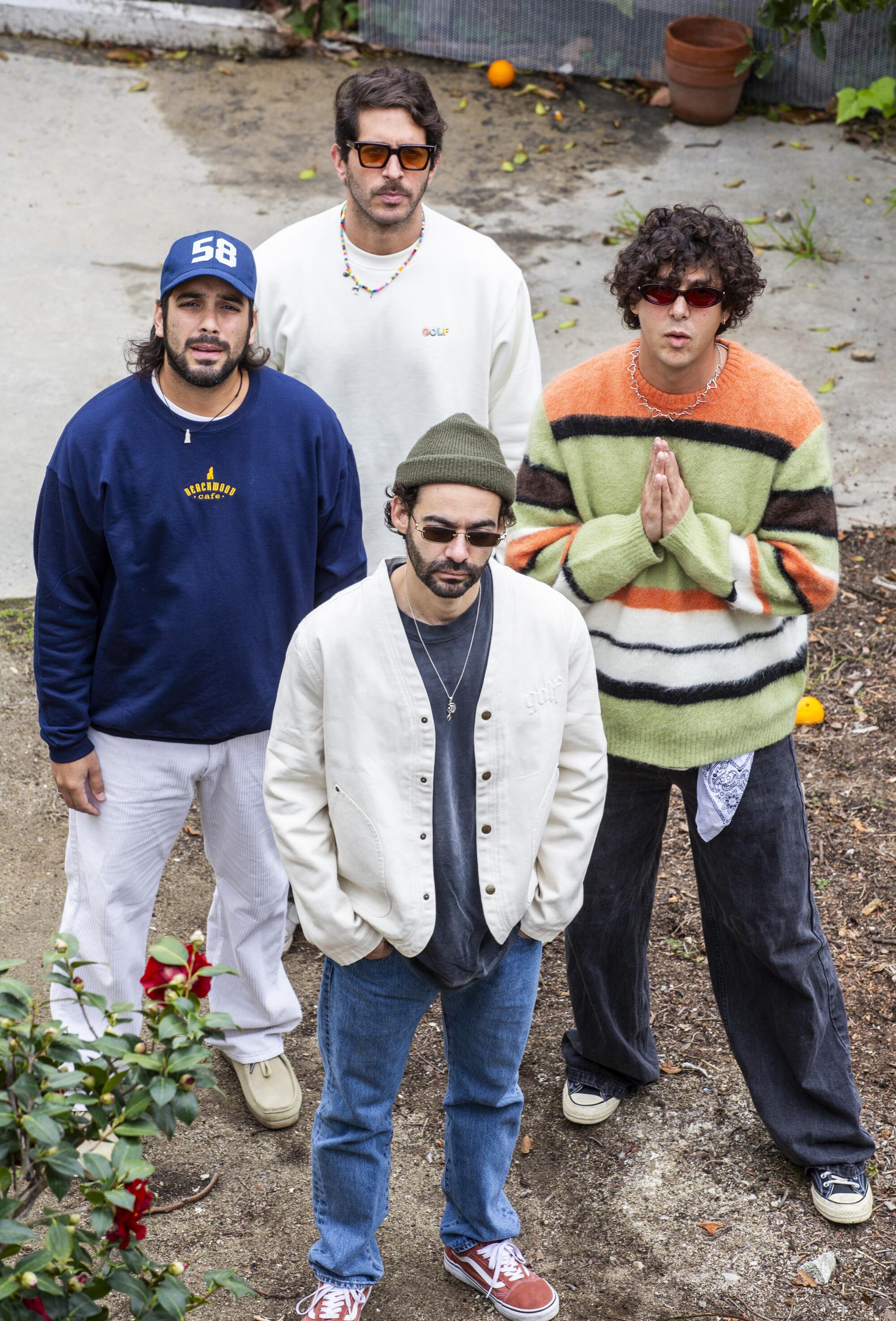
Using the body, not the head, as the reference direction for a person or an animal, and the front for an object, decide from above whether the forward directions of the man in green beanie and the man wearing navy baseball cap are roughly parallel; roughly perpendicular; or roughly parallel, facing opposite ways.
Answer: roughly parallel

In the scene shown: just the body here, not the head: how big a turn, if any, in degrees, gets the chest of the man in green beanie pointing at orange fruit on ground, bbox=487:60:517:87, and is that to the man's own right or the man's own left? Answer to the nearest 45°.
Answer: approximately 180°

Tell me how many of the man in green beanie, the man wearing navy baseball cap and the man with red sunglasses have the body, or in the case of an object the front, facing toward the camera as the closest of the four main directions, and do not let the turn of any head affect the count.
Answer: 3

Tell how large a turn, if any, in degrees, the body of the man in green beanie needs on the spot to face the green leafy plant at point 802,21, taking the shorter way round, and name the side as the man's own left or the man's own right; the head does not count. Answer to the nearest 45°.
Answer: approximately 180°

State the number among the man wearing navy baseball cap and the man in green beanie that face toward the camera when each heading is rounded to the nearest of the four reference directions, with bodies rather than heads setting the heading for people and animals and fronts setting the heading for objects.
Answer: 2

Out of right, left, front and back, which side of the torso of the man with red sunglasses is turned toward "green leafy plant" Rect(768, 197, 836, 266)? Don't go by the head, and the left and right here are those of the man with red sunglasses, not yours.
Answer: back

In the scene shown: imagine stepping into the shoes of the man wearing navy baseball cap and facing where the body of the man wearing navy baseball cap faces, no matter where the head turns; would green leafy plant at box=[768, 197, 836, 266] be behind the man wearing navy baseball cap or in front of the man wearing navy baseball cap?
behind

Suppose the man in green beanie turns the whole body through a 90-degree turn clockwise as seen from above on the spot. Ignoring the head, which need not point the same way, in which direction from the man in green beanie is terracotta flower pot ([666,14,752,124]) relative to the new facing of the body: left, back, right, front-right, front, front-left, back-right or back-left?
right

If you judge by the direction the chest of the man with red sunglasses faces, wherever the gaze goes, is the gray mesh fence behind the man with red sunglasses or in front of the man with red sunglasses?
behind

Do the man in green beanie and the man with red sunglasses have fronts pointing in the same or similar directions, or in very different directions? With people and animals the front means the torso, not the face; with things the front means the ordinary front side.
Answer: same or similar directions

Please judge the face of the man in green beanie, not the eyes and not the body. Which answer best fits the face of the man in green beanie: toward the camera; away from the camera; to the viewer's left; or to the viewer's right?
toward the camera

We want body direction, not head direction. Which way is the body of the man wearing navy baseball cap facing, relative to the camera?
toward the camera

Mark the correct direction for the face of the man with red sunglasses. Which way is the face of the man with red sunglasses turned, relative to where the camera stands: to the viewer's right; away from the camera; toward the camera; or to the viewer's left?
toward the camera

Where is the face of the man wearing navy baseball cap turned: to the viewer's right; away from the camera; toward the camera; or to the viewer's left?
toward the camera

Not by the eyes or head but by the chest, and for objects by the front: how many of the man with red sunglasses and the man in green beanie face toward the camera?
2
